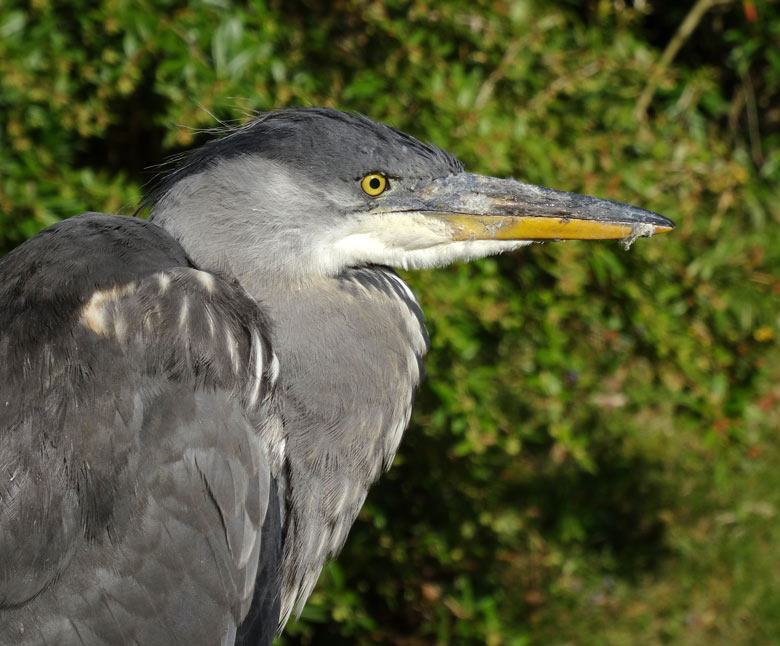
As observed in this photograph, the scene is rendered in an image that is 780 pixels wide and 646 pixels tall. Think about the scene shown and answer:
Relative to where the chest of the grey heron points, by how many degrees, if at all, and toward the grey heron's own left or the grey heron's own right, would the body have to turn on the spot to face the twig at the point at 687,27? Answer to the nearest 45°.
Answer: approximately 45° to the grey heron's own left

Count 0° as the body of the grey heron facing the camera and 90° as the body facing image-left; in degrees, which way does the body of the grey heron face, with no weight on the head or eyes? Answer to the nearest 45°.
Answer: approximately 270°

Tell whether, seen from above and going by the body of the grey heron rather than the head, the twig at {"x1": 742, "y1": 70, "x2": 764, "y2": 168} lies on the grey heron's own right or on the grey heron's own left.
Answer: on the grey heron's own left
